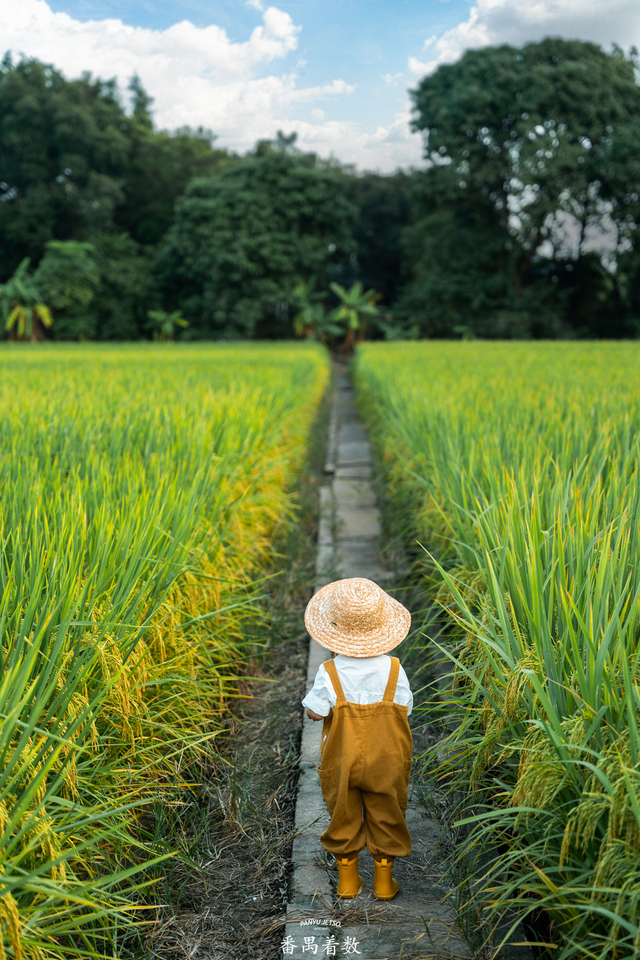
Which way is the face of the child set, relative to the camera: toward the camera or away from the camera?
away from the camera

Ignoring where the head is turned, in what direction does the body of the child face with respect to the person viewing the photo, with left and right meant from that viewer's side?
facing away from the viewer

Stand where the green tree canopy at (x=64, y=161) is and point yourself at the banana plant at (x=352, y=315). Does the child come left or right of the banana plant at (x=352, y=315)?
right

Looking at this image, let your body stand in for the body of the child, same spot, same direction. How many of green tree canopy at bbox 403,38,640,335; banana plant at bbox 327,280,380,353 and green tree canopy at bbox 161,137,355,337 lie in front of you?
3

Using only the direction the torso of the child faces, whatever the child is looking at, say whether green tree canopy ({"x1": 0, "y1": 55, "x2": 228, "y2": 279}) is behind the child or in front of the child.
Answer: in front

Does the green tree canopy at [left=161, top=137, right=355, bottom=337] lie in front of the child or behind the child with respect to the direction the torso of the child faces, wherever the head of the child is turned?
in front

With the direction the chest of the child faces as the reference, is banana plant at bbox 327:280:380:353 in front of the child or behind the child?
in front
